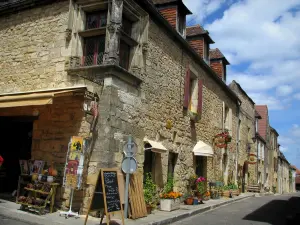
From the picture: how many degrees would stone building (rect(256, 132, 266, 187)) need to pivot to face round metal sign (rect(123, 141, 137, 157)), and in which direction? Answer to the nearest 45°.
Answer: approximately 45° to its right

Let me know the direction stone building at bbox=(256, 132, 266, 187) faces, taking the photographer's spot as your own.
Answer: facing the viewer and to the right of the viewer

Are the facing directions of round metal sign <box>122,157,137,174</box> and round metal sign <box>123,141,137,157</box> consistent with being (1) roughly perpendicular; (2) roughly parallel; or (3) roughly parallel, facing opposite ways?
roughly parallel
